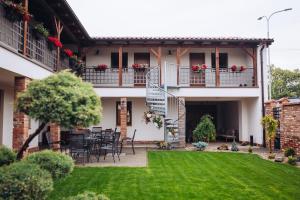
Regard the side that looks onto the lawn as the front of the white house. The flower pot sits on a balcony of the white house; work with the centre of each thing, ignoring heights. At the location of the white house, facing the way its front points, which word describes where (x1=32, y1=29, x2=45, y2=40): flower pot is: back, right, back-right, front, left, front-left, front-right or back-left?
front-right

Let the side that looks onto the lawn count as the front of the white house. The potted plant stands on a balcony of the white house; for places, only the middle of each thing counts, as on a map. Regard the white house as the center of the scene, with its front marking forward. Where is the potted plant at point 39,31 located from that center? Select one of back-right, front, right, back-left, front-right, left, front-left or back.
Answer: front-right

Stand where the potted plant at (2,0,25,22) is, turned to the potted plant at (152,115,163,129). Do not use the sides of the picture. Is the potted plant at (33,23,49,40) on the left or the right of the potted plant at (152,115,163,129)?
left

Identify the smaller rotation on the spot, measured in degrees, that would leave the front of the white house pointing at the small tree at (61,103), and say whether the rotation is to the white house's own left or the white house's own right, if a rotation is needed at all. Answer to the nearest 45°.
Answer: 0° — it already faces it

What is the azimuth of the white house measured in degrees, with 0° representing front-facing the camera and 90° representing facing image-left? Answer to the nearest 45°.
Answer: approximately 0°

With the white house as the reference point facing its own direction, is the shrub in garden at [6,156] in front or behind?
in front

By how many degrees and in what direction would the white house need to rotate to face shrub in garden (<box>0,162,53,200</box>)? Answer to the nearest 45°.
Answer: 0° — it already faces it
